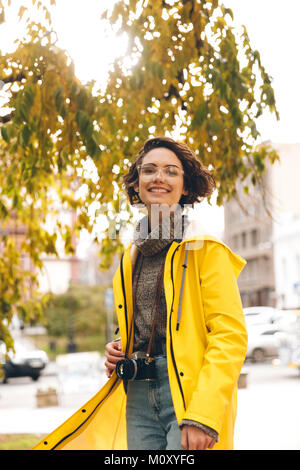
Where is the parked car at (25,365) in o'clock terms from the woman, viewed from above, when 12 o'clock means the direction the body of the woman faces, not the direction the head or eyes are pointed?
The parked car is roughly at 4 o'clock from the woman.

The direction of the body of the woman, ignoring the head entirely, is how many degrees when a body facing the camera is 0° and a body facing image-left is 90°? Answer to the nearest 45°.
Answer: approximately 45°

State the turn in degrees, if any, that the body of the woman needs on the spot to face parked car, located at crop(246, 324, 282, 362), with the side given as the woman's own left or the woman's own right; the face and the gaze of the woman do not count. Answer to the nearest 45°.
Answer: approximately 135° to the woman's own right
